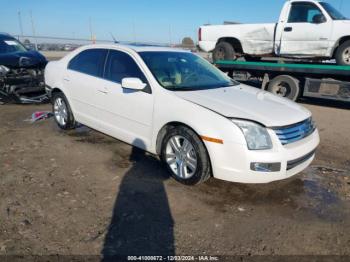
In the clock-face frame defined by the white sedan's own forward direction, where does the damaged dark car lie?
The damaged dark car is roughly at 6 o'clock from the white sedan.

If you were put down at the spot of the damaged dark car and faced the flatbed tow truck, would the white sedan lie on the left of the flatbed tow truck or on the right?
right

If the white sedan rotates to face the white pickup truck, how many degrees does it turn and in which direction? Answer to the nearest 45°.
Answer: approximately 90° to its left

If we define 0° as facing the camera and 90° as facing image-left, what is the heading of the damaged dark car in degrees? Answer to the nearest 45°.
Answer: approximately 315°

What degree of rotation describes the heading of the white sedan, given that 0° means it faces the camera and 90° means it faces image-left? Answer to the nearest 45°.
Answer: approximately 315°

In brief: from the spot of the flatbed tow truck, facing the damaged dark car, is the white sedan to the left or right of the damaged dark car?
left

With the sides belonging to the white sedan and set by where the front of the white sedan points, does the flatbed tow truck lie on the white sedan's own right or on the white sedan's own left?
on the white sedan's own left

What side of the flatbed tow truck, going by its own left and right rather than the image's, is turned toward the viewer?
right
